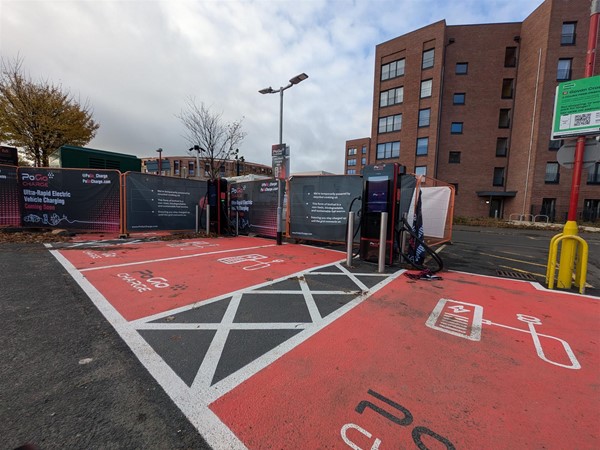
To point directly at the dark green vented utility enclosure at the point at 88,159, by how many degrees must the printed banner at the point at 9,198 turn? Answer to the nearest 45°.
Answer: approximately 135° to its left

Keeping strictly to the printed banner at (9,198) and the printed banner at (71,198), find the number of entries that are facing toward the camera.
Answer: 2

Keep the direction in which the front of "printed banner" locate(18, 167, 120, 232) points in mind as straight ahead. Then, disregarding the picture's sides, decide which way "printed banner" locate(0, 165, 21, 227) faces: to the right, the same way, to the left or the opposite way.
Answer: the same way

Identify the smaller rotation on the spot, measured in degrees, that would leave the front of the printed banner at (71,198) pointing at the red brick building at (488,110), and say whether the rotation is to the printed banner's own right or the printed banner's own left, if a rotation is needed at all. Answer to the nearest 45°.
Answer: approximately 90° to the printed banner's own left

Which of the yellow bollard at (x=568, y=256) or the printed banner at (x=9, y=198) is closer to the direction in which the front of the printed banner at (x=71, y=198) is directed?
the yellow bollard

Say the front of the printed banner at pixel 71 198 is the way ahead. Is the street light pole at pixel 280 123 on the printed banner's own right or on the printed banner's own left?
on the printed banner's own left

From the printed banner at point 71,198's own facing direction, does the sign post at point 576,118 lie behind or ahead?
ahead

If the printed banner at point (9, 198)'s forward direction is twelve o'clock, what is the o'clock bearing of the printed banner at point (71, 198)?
the printed banner at point (71, 198) is roughly at 10 o'clock from the printed banner at point (9, 198).

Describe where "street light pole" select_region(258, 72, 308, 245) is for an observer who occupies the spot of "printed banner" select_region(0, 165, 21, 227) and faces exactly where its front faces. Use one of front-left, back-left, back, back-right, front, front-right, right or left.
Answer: front-left

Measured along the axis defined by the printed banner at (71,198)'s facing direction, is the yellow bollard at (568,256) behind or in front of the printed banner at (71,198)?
in front

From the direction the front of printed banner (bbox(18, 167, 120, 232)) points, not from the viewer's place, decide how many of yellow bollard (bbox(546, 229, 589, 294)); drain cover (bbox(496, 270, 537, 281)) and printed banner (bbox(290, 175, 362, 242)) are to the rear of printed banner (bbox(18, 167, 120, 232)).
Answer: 0

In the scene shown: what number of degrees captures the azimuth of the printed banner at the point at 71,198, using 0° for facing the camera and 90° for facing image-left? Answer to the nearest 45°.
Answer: approximately 0°

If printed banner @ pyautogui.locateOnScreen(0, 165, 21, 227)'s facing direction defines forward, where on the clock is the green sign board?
The green sign board is roughly at 11 o'clock from the printed banner.

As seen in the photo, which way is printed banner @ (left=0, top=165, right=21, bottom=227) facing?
toward the camera

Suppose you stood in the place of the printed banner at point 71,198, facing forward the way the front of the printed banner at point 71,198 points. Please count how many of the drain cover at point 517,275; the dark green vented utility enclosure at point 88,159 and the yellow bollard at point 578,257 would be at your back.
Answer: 1
